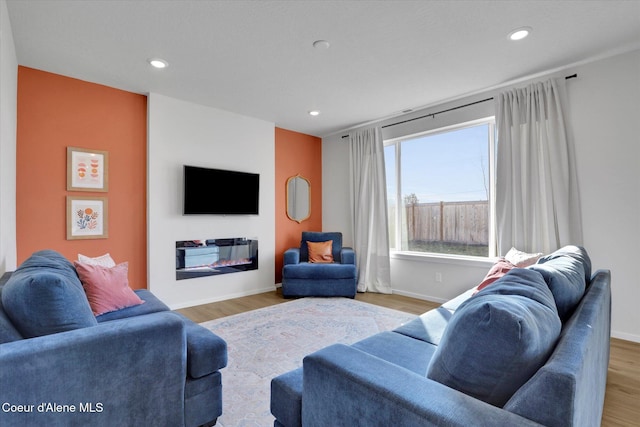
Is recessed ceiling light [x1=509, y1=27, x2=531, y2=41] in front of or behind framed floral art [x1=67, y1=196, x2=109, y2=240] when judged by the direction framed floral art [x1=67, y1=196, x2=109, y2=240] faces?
in front

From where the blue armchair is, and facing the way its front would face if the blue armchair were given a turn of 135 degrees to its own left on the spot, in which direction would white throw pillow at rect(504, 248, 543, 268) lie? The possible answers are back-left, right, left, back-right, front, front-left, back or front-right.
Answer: right

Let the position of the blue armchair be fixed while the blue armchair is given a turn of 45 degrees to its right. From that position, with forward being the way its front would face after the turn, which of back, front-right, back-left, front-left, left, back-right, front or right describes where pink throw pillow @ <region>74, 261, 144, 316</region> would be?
front

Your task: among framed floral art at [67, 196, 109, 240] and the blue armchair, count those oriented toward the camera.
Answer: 2

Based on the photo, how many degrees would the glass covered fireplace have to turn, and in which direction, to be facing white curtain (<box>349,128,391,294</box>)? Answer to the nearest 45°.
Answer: approximately 45° to its left

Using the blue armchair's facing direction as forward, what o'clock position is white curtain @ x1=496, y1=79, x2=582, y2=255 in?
The white curtain is roughly at 10 o'clock from the blue armchair.

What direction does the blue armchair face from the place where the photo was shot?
facing the viewer

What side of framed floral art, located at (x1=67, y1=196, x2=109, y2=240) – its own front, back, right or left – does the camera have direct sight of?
front

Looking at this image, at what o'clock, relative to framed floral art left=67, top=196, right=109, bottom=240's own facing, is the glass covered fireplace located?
The glass covered fireplace is roughly at 9 o'clock from the framed floral art.

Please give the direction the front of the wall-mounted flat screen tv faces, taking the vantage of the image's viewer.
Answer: facing the viewer and to the right of the viewer

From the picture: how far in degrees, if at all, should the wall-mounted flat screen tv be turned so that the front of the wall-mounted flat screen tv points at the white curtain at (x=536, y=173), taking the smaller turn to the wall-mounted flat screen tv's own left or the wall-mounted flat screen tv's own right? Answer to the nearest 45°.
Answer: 0° — it already faces it
